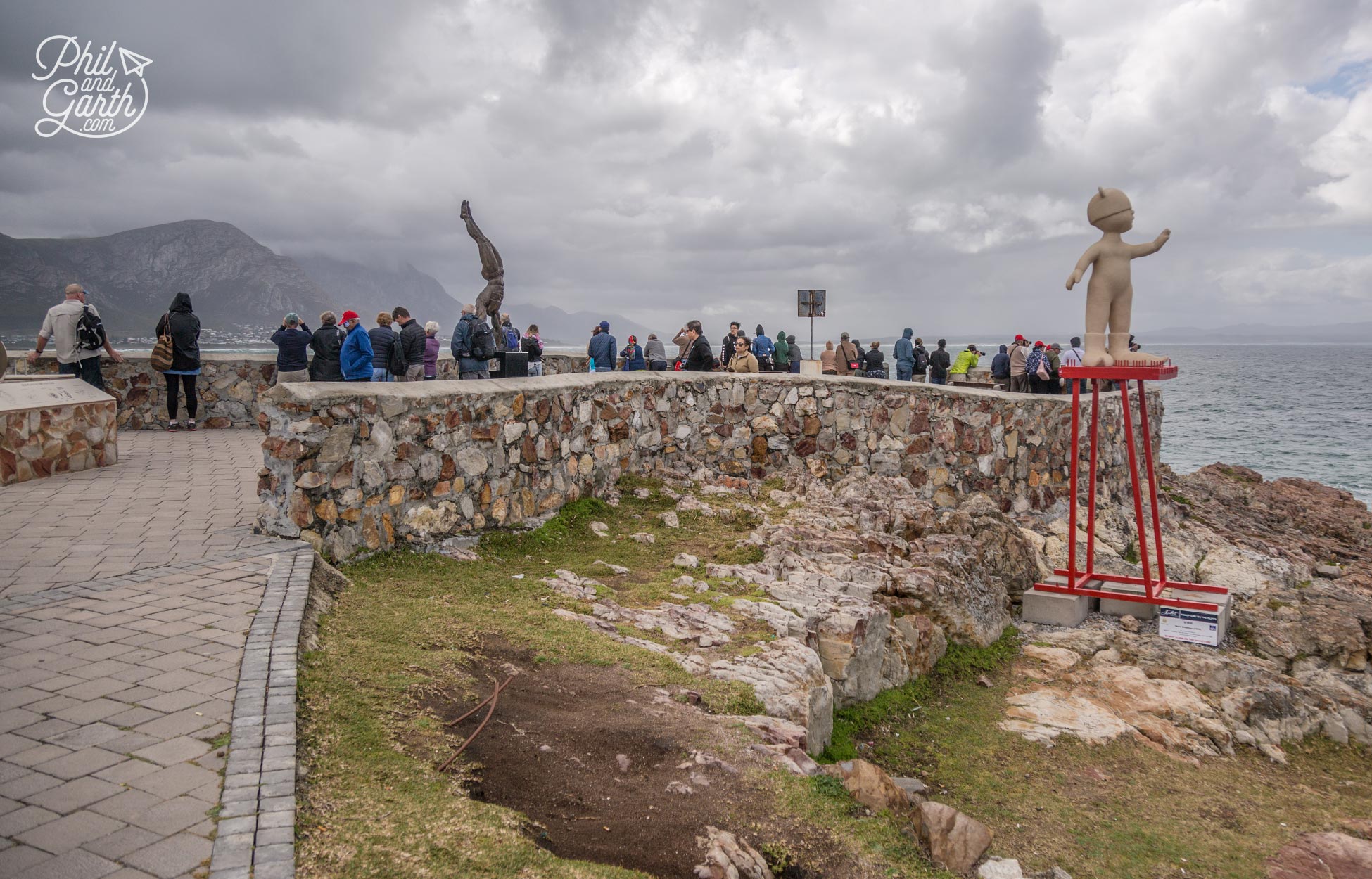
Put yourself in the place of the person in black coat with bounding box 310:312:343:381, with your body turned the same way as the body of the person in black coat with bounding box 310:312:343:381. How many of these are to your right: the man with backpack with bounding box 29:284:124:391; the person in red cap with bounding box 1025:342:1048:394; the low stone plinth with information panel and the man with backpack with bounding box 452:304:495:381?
2

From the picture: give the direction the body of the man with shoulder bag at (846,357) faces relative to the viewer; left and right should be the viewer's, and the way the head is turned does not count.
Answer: facing away from the viewer

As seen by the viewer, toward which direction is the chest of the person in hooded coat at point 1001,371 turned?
away from the camera

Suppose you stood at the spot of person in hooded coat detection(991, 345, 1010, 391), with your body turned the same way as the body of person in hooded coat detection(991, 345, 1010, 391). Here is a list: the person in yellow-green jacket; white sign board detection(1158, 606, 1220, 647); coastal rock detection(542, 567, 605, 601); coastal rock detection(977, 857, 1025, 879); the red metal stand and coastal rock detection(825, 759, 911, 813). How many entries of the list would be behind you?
5

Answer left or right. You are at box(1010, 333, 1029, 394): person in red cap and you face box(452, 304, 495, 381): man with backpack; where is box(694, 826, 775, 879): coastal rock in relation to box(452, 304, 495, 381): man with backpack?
left

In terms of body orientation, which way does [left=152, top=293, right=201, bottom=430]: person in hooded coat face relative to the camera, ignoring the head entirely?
away from the camera

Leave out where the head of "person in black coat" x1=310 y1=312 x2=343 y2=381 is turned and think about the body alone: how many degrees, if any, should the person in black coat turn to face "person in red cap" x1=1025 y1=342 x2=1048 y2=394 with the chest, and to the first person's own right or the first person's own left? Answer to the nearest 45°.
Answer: approximately 90° to the first person's own right

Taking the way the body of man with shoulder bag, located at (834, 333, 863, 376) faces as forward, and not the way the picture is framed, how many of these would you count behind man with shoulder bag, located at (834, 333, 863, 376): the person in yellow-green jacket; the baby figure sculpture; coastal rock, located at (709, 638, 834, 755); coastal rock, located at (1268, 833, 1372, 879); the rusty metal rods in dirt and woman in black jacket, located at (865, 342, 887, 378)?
4

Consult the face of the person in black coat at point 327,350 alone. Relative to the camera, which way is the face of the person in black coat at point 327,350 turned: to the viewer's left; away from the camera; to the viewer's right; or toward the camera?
away from the camera

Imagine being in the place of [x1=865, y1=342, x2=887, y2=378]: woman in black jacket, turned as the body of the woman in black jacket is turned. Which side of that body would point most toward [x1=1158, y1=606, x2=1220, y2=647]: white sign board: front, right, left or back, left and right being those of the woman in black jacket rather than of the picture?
back

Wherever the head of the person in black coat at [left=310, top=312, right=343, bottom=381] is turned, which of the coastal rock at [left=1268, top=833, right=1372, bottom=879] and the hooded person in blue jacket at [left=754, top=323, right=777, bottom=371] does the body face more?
the hooded person in blue jacket

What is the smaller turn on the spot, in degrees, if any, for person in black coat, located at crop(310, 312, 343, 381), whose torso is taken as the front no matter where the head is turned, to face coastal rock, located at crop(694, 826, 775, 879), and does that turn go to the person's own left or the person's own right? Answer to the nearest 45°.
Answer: approximately 180°

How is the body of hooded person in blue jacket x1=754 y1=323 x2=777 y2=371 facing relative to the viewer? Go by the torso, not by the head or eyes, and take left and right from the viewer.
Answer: facing away from the viewer
